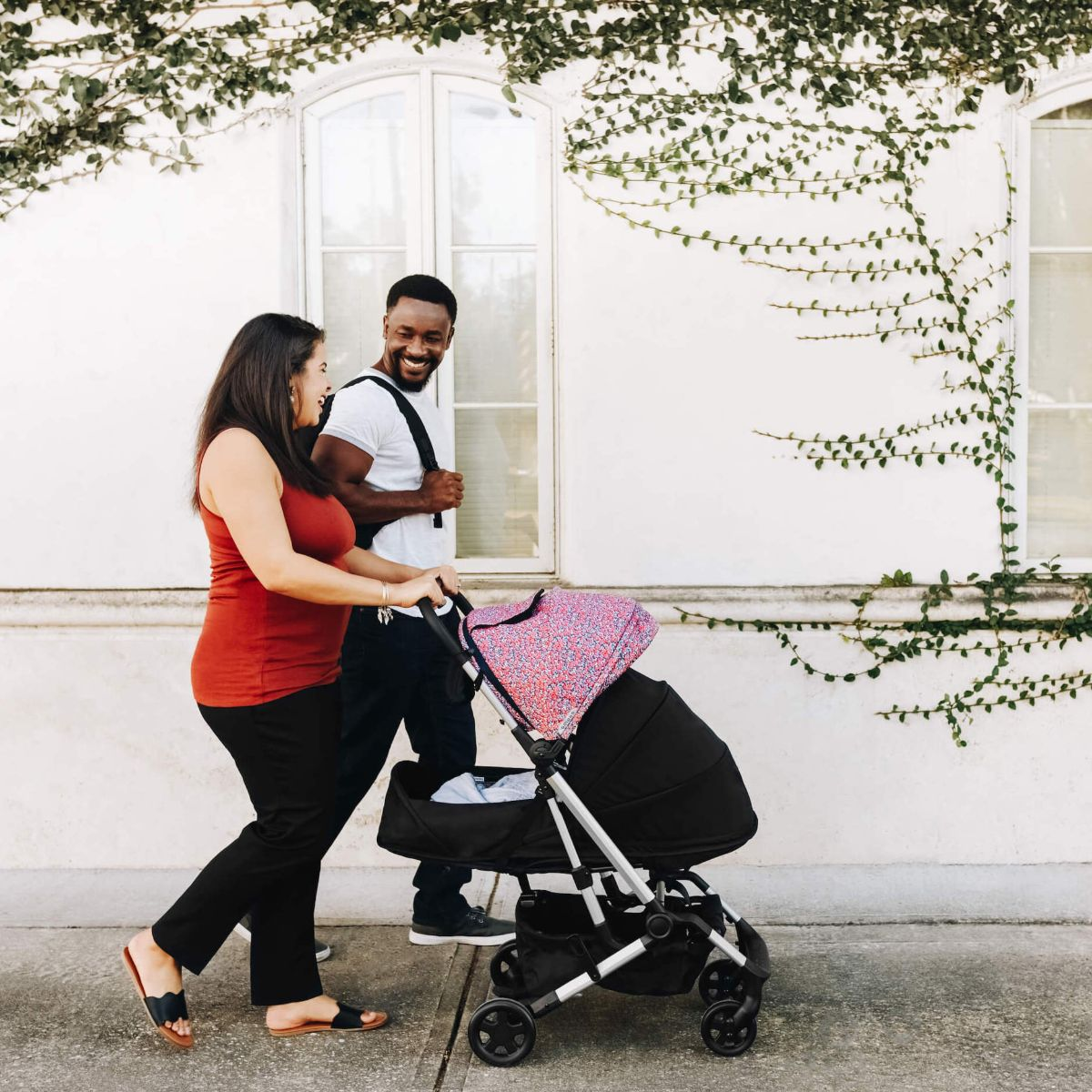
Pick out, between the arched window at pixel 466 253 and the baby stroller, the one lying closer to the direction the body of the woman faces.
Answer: the baby stroller

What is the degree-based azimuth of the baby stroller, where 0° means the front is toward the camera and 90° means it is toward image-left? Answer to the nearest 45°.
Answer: approximately 270°

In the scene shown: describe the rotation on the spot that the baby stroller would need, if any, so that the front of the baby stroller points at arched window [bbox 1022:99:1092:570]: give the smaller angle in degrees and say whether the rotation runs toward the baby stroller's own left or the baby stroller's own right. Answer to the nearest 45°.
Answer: approximately 45° to the baby stroller's own left

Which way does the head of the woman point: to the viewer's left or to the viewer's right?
to the viewer's right

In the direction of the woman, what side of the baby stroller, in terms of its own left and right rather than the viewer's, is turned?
back

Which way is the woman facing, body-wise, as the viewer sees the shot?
to the viewer's right

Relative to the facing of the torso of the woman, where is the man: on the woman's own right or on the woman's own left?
on the woman's own left

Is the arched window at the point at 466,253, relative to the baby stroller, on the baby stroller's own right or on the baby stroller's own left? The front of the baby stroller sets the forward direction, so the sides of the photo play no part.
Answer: on the baby stroller's own left
